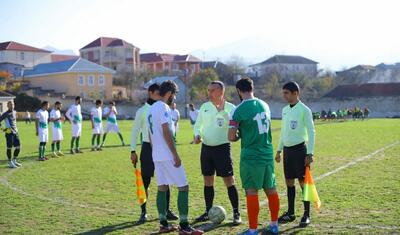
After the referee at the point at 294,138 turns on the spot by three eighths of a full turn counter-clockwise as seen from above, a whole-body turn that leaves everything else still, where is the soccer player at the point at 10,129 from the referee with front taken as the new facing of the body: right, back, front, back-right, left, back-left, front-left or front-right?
back-left

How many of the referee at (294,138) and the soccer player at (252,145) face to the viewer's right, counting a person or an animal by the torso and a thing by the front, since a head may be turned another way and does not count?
0

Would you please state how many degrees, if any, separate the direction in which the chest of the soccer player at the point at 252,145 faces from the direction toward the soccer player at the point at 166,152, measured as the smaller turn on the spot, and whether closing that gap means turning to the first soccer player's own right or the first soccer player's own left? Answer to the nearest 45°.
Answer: approximately 45° to the first soccer player's own left

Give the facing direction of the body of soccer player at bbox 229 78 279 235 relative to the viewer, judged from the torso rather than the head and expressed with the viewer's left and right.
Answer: facing away from the viewer and to the left of the viewer

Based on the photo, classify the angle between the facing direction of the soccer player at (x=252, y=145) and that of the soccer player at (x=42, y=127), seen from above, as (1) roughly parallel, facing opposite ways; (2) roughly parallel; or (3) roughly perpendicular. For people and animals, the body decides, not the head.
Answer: roughly parallel, facing opposite ways

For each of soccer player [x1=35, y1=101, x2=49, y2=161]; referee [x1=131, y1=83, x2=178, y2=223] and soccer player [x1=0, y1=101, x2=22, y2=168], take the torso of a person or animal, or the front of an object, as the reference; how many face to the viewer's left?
0

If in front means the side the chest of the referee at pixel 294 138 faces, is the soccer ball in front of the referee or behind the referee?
in front

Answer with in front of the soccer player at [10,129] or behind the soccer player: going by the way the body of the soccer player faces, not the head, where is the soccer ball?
in front

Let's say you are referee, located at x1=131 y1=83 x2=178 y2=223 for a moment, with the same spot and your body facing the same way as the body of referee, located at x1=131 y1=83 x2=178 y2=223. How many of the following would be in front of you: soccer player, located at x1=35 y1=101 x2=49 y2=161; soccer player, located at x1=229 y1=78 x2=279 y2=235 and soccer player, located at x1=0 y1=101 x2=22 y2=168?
1

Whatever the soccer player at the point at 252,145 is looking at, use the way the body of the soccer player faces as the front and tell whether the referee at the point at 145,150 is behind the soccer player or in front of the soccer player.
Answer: in front

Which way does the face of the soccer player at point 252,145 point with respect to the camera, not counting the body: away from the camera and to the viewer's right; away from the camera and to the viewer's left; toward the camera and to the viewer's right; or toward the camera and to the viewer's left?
away from the camera and to the viewer's left
